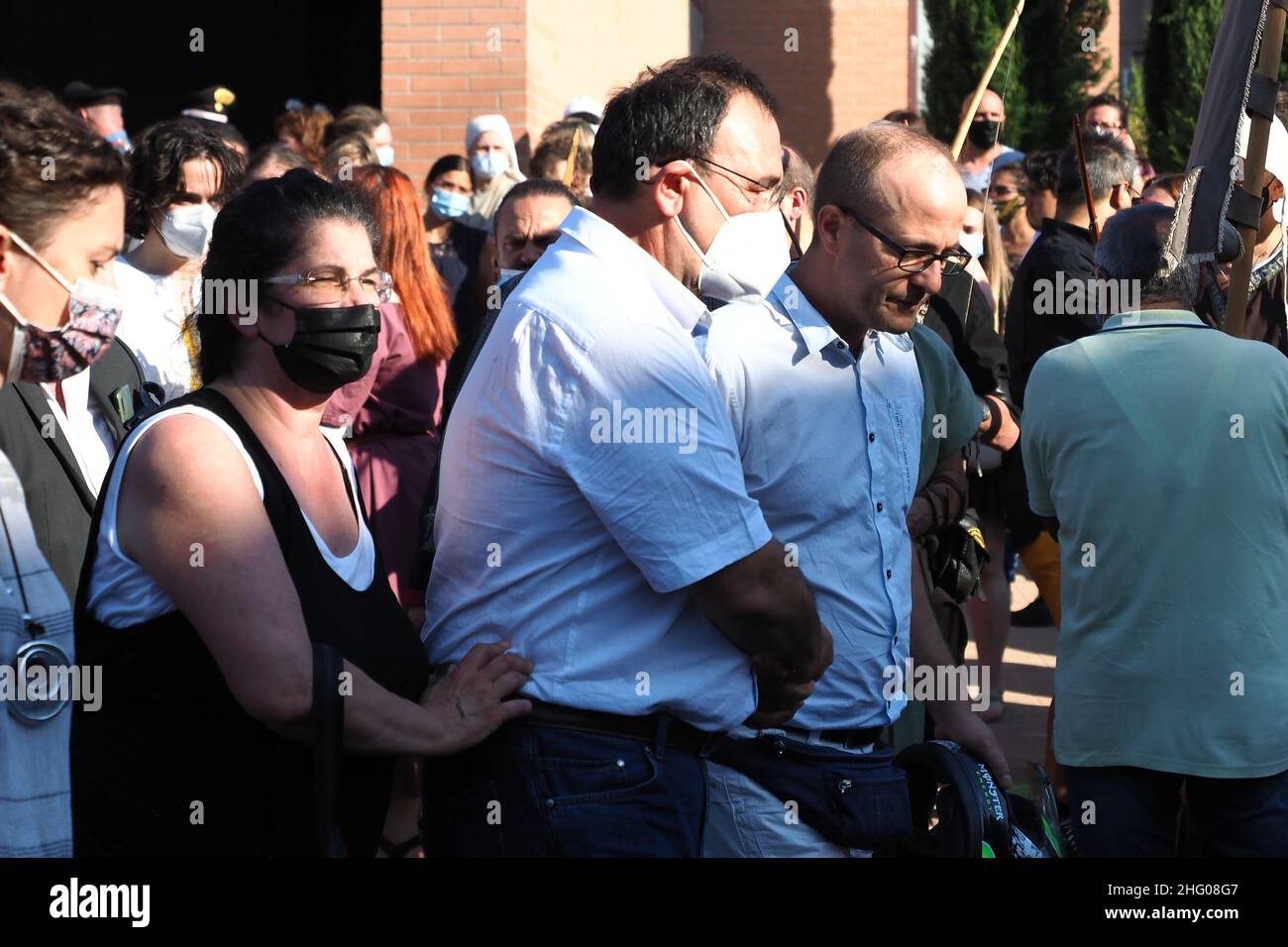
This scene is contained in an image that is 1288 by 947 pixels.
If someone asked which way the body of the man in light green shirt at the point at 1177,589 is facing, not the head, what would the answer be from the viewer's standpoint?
away from the camera

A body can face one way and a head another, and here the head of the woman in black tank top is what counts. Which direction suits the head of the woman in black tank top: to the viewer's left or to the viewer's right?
to the viewer's right

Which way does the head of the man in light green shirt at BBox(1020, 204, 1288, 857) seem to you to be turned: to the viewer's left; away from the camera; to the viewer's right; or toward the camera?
away from the camera

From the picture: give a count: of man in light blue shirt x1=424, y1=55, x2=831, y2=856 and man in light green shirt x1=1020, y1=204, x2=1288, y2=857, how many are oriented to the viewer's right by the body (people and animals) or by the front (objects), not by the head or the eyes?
1

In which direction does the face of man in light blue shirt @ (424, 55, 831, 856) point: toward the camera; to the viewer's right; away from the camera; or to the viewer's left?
to the viewer's right

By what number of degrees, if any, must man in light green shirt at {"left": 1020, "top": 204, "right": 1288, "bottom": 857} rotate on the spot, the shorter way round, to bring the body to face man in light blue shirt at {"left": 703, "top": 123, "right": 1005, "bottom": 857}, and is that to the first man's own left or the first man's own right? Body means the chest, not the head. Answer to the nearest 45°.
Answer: approximately 135° to the first man's own left

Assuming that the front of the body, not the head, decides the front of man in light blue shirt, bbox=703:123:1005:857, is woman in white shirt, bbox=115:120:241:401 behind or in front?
behind

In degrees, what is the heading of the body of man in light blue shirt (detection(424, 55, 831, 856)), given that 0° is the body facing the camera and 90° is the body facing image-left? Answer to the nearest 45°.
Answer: approximately 270°

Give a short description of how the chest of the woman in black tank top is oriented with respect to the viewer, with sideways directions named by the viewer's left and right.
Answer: facing the viewer and to the right of the viewer

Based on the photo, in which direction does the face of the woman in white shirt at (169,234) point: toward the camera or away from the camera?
toward the camera

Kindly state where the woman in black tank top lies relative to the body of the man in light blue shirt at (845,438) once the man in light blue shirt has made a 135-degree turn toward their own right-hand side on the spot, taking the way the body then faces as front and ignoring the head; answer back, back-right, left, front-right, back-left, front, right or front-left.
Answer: front-left

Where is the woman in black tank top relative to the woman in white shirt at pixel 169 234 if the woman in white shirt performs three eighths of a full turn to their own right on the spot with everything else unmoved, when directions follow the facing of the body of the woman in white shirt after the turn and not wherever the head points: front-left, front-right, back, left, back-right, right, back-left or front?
left

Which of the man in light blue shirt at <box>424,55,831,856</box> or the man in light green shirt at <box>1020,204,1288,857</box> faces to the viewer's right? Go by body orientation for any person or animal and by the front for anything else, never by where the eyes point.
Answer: the man in light blue shirt at <box>424,55,831,856</box>

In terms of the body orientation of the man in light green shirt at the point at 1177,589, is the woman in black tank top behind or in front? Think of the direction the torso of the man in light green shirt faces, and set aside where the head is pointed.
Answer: behind
